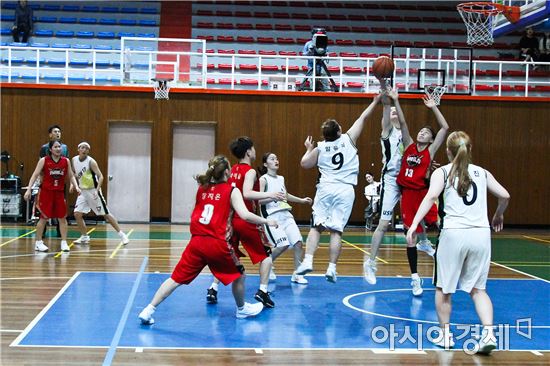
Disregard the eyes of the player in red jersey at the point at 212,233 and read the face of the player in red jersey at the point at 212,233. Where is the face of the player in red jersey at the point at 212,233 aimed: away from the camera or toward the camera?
away from the camera

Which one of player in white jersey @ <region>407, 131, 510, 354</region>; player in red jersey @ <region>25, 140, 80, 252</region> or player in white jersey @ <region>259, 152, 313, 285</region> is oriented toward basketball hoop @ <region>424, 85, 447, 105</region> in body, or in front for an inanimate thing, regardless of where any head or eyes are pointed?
player in white jersey @ <region>407, 131, 510, 354</region>

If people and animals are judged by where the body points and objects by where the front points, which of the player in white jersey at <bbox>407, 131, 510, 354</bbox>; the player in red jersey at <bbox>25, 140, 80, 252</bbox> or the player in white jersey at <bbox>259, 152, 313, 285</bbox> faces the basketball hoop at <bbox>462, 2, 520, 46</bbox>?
the player in white jersey at <bbox>407, 131, 510, 354</bbox>

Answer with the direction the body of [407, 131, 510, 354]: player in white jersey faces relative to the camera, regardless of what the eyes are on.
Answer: away from the camera

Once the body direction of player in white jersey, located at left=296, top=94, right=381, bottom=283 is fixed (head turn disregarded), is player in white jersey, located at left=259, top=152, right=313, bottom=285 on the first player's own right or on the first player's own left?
on the first player's own left

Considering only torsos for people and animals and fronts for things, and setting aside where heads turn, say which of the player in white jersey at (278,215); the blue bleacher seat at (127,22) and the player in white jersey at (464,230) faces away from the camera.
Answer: the player in white jersey at (464,230)

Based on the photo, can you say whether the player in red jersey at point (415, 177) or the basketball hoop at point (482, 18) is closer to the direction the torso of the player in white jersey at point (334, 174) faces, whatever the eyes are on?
the basketball hoop

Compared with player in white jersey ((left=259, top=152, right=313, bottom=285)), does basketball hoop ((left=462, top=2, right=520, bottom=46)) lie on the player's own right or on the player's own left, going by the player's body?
on the player's own left
